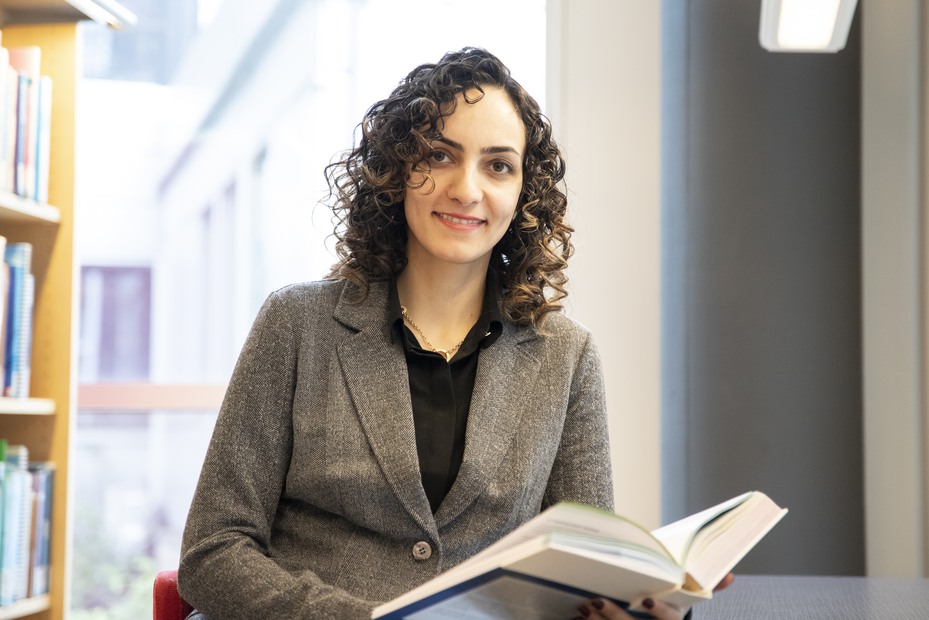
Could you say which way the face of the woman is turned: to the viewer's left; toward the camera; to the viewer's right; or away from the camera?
toward the camera

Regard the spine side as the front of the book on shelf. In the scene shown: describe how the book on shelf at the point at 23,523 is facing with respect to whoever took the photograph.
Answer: facing the viewer and to the right of the viewer

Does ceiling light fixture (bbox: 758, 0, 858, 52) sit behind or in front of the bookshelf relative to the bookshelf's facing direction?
in front

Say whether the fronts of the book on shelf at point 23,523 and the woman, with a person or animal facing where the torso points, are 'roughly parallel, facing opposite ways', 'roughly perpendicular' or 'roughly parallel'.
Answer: roughly perpendicular

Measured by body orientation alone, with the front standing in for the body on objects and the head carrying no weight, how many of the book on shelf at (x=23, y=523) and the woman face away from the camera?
0

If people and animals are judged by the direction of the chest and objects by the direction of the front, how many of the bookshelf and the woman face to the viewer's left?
0

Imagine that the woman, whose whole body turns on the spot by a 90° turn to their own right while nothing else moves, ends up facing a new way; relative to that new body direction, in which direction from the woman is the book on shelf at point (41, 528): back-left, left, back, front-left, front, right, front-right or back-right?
front-right

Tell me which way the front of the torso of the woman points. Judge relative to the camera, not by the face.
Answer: toward the camera

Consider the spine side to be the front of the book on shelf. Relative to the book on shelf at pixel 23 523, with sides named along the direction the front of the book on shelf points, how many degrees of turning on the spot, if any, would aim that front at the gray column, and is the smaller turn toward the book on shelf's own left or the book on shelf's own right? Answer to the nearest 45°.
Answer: approximately 45° to the book on shelf's own left

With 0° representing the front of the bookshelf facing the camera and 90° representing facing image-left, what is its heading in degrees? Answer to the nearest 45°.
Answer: approximately 315°
